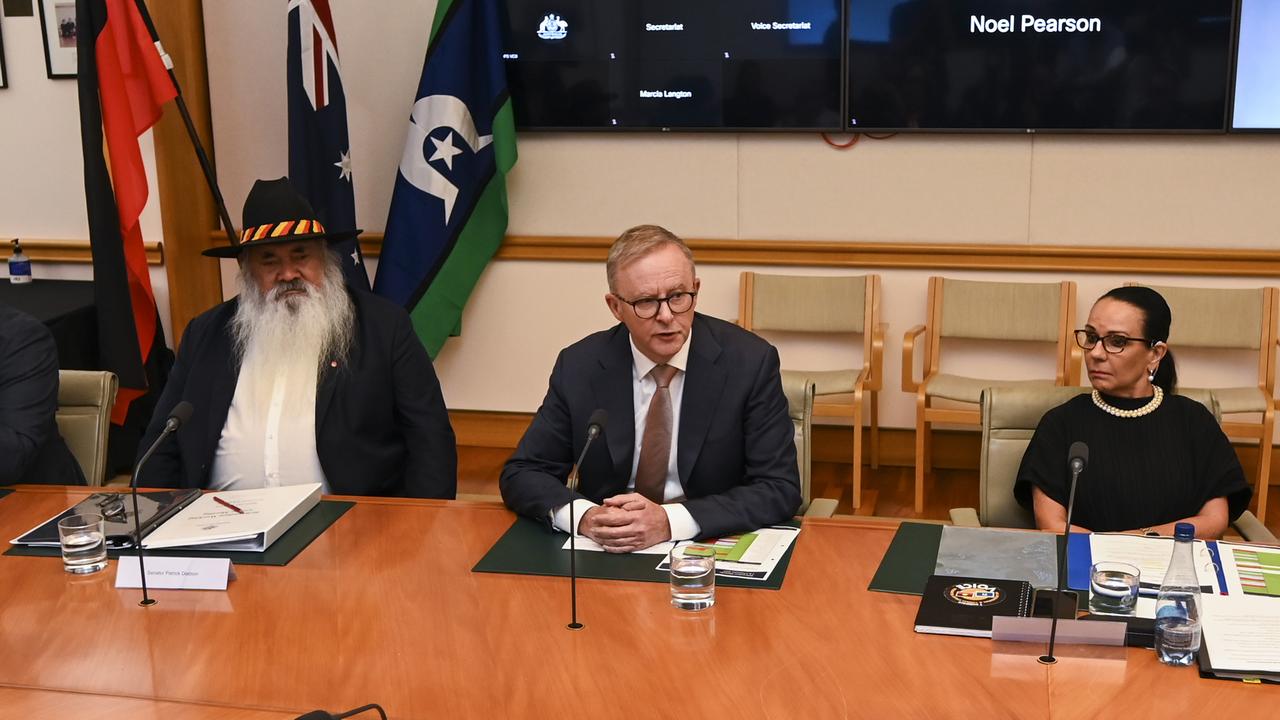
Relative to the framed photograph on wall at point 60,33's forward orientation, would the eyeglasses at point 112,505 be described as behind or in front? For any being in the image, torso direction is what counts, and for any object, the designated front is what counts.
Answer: in front

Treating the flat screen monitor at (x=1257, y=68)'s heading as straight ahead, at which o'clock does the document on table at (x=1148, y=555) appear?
The document on table is roughly at 12 o'clock from the flat screen monitor.

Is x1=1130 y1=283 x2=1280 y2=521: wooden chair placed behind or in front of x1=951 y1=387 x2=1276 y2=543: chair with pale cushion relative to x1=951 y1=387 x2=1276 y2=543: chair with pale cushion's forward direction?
behind

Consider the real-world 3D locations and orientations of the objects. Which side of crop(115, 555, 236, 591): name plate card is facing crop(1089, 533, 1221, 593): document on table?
left

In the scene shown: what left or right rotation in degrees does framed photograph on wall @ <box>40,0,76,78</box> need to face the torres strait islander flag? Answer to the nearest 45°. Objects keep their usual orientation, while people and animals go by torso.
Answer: approximately 45° to its left

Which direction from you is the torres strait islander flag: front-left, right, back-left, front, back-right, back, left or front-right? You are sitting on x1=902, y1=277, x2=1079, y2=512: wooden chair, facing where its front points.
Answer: right

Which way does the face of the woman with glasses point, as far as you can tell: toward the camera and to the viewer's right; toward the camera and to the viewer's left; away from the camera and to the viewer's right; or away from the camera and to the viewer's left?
toward the camera and to the viewer's left

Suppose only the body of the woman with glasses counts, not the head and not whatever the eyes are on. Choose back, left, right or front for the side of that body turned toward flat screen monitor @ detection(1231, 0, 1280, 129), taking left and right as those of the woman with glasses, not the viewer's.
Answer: back

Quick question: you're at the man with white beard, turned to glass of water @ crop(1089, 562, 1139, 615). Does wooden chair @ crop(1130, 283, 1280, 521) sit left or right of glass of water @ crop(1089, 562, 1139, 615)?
left

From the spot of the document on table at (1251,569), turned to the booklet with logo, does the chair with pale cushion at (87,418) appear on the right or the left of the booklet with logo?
right
